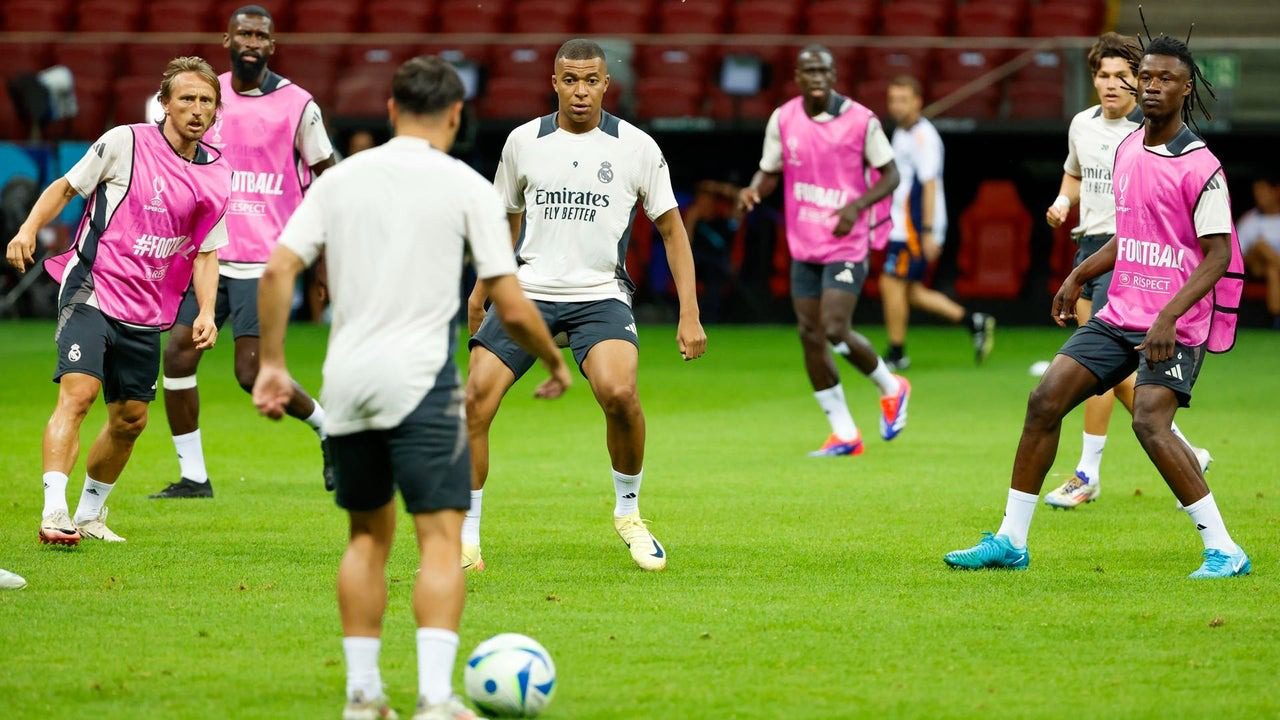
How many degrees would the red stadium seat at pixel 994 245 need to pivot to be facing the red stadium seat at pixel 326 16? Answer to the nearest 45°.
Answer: approximately 90° to its right

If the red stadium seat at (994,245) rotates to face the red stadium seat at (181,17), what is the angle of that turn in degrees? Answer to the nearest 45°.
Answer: approximately 90° to its right

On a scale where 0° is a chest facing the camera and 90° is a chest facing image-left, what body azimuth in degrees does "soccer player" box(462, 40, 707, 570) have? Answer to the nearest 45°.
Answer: approximately 0°

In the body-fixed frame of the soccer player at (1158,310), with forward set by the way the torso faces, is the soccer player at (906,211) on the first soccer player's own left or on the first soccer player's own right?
on the first soccer player's own right

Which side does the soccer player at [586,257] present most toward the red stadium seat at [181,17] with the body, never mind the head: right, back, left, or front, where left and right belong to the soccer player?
back

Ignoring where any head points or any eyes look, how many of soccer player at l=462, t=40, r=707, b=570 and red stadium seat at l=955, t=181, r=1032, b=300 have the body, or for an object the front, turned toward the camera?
2

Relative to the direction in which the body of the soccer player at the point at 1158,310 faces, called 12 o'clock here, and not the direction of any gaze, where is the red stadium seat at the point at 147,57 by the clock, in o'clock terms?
The red stadium seat is roughly at 3 o'clock from the soccer player.

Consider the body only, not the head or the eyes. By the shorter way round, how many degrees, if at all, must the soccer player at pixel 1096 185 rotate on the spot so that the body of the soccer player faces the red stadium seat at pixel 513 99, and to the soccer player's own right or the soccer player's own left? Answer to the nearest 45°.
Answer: approximately 90° to the soccer player's own right

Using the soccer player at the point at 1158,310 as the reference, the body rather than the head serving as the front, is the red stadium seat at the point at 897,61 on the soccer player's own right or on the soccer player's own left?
on the soccer player's own right

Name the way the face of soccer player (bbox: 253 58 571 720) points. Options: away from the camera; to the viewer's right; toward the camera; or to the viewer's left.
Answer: away from the camera

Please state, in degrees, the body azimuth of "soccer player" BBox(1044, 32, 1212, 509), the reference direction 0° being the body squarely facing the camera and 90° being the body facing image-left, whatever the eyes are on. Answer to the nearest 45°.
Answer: approximately 45°

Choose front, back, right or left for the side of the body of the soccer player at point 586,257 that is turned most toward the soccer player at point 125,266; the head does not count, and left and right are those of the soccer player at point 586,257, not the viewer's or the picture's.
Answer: right
